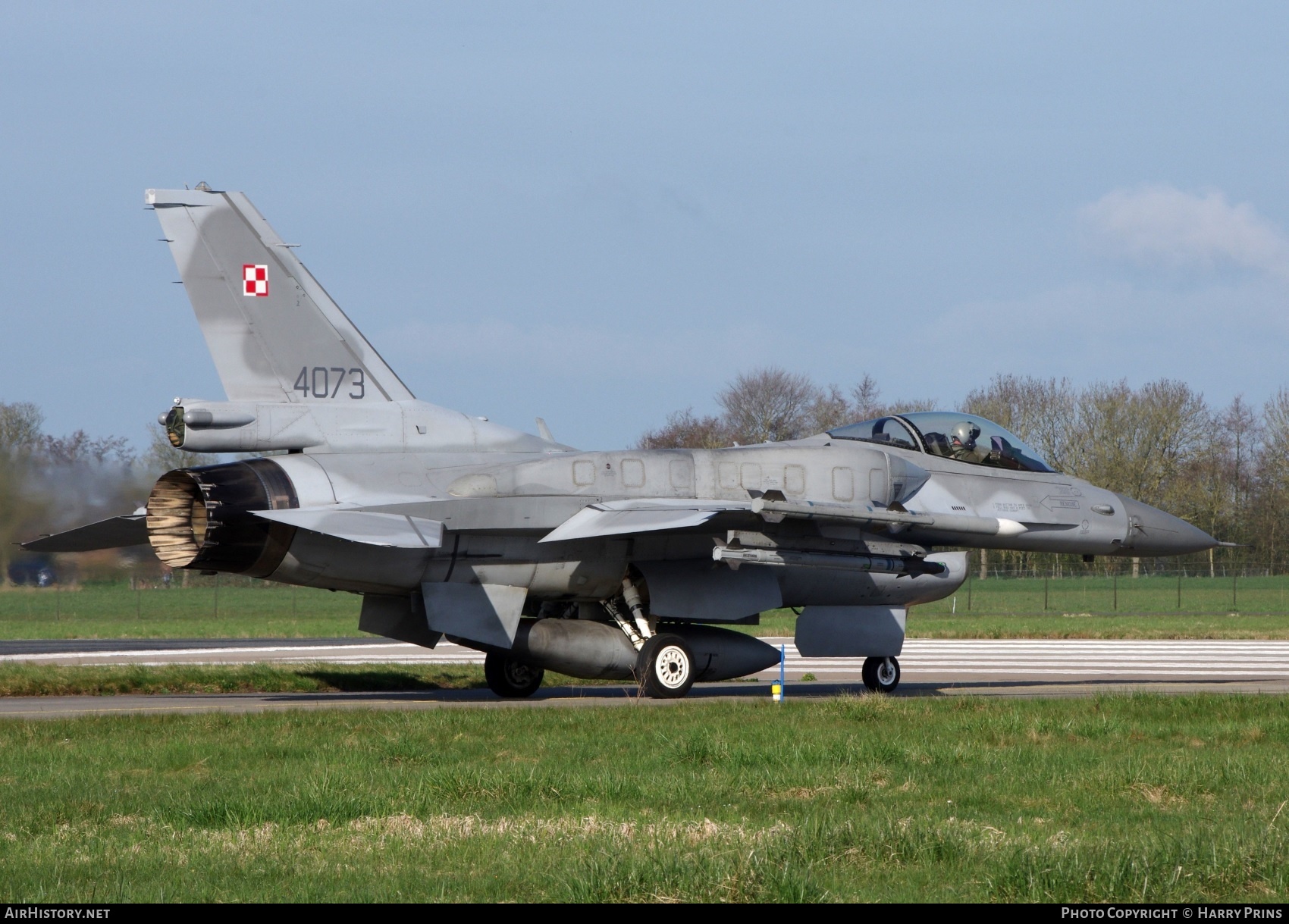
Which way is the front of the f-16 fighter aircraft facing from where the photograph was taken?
facing away from the viewer and to the right of the viewer
